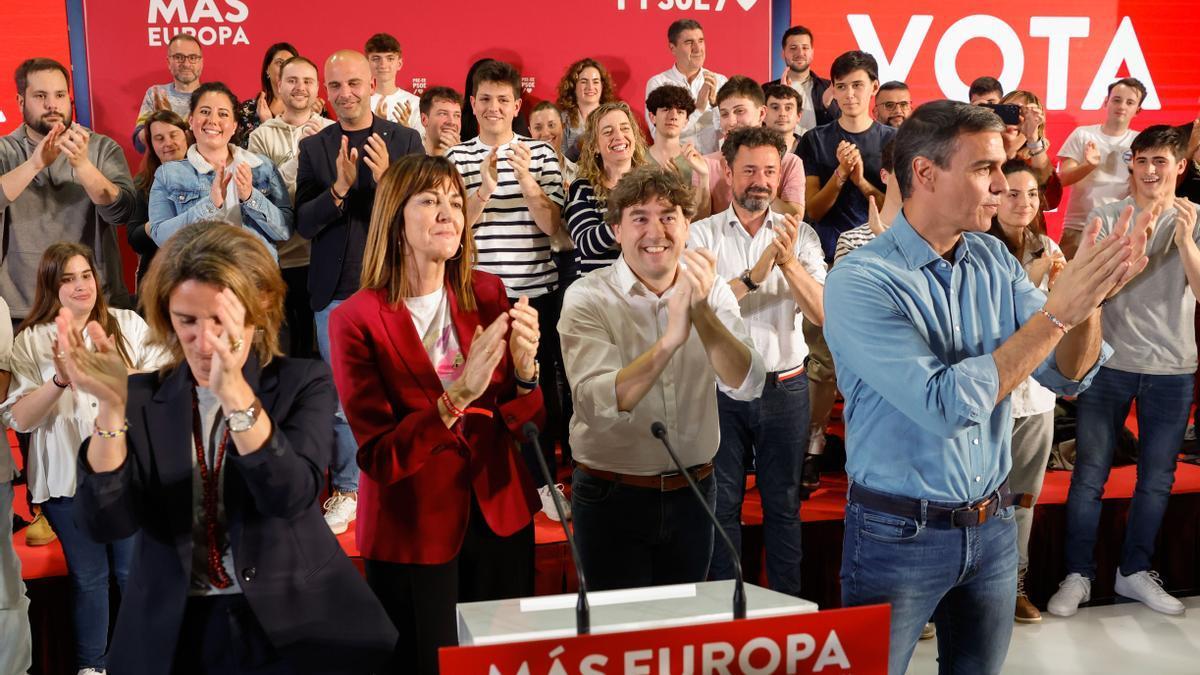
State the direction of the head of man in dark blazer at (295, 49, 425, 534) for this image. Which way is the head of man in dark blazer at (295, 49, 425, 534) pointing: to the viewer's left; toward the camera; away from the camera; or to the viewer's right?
toward the camera

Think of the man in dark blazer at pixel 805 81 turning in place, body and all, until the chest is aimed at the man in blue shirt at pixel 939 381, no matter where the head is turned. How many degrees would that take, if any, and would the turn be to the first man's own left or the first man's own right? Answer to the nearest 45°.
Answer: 0° — they already face them

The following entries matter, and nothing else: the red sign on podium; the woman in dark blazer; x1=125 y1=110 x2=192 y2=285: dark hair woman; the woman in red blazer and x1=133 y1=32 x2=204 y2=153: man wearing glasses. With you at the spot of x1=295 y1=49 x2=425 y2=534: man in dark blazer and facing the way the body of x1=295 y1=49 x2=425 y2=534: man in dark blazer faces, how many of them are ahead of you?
3

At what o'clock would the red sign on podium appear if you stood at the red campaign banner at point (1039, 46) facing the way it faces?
The red sign on podium is roughly at 12 o'clock from the red campaign banner.

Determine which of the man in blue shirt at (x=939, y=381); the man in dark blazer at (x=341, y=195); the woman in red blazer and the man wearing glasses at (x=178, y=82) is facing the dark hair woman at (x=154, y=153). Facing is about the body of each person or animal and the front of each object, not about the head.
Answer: the man wearing glasses

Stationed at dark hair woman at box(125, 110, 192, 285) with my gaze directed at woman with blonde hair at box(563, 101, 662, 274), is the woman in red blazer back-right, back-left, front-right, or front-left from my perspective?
front-right

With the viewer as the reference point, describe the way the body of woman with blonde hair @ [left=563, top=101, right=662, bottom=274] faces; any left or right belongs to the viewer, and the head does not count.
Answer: facing the viewer and to the right of the viewer

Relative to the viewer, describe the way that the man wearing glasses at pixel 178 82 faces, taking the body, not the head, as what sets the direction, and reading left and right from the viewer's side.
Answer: facing the viewer

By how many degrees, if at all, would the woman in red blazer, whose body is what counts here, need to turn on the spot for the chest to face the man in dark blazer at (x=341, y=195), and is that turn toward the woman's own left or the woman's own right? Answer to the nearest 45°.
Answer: approximately 135° to the woman's own left

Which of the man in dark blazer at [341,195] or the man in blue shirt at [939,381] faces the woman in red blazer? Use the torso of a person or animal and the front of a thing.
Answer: the man in dark blazer

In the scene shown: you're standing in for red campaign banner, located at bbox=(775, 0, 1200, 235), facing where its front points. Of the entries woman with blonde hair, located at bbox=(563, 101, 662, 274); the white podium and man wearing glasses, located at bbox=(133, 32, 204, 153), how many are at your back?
0

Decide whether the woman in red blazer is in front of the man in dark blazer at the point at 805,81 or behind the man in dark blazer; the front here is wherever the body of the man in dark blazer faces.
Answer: in front

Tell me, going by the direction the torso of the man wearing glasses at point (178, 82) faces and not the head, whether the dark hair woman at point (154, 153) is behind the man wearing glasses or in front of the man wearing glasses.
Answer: in front

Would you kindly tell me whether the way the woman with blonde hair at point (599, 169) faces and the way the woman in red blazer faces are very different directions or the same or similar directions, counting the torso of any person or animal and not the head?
same or similar directions

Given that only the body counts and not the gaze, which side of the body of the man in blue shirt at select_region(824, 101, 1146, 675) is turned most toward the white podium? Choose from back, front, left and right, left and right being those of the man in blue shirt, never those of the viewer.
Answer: right

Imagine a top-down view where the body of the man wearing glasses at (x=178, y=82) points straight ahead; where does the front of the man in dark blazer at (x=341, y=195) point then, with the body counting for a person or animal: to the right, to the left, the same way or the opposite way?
the same way

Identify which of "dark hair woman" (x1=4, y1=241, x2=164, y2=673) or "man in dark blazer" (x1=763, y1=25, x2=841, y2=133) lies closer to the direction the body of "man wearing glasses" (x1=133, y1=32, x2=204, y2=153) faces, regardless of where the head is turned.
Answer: the dark hair woman

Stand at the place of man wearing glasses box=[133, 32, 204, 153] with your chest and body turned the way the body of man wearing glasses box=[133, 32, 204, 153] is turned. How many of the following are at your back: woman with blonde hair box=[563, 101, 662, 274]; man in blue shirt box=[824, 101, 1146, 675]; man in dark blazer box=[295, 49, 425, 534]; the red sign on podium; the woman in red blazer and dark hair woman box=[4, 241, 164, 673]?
0

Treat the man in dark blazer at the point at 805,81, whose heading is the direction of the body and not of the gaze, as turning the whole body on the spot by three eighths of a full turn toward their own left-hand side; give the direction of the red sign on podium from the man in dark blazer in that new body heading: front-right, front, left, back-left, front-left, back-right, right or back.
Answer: back-right
